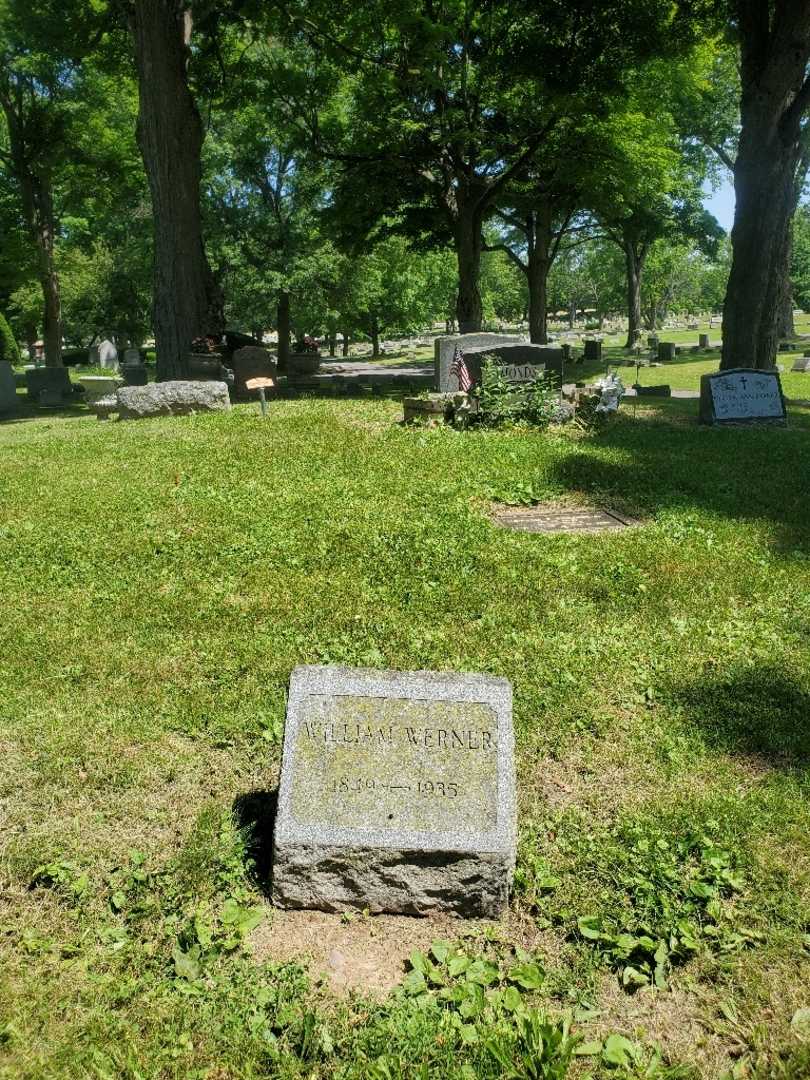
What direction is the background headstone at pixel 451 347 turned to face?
toward the camera

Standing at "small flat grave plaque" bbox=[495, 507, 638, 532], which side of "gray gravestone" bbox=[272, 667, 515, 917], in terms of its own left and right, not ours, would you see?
back

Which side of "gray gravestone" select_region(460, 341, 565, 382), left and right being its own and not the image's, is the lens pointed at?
front

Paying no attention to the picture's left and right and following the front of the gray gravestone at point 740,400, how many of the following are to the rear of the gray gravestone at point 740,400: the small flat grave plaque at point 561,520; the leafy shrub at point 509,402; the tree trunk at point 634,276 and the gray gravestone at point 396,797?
1

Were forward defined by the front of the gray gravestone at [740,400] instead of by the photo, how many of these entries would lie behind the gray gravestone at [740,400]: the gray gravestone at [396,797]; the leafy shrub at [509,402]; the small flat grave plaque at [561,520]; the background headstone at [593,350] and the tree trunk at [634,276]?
2

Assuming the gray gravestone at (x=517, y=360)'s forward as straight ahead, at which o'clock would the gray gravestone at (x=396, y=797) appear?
the gray gravestone at (x=396, y=797) is roughly at 12 o'clock from the gray gravestone at (x=517, y=360).

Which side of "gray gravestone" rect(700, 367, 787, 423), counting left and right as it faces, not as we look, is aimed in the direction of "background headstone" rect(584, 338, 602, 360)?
back

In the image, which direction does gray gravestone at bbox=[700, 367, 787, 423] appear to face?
toward the camera

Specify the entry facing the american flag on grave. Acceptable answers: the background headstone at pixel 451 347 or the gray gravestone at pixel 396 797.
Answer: the background headstone

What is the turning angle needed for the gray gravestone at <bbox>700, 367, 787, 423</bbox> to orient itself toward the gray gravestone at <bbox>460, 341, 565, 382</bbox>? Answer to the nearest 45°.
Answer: approximately 90° to its right

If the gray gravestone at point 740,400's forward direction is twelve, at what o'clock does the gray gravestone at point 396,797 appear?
the gray gravestone at point 396,797 is roughly at 12 o'clock from the gray gravestone at point 740,400.

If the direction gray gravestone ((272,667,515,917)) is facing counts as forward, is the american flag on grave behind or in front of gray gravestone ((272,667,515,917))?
behind

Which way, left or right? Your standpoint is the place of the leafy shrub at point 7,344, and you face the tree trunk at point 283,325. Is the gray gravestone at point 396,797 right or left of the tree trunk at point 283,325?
right

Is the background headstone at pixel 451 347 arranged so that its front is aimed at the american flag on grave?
yes
